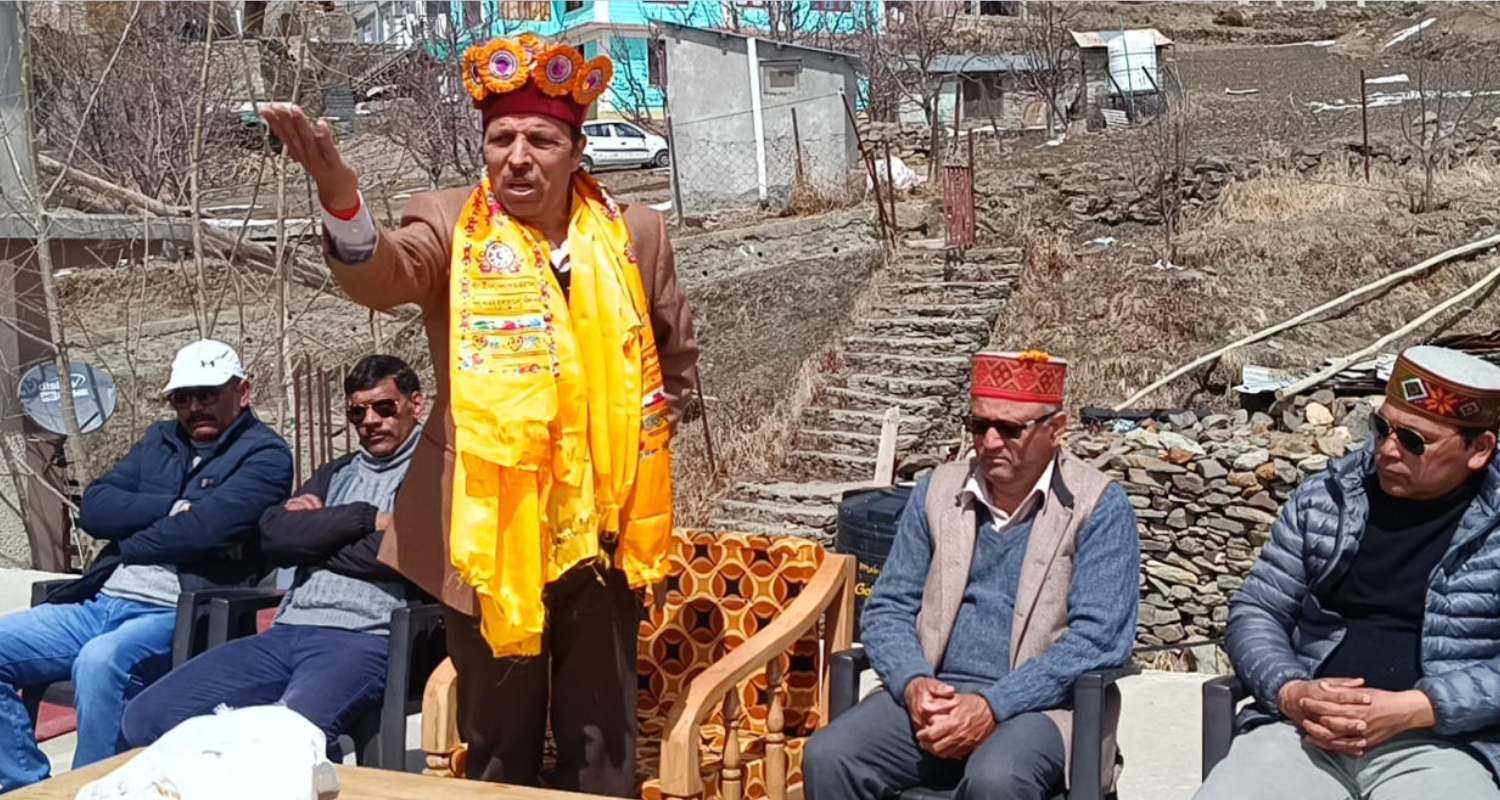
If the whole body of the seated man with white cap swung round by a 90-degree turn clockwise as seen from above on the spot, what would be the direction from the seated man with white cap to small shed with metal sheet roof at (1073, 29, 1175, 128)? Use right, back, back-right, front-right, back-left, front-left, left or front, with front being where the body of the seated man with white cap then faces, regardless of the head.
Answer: right

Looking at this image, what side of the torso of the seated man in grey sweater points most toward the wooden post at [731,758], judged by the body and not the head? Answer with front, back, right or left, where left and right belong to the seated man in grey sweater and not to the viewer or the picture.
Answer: left

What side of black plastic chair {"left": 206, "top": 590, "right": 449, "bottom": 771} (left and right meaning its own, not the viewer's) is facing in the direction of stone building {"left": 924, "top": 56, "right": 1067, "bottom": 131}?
back

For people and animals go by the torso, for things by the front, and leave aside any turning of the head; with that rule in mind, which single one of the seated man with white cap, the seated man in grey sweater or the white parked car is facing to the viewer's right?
the white parked car

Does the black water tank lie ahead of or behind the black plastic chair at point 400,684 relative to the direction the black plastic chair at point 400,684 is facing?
behind

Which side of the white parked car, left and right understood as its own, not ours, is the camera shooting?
right

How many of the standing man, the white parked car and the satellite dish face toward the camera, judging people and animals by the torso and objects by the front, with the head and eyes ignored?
2

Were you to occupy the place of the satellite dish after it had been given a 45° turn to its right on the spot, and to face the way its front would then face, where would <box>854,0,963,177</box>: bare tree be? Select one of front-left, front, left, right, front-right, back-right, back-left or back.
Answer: back

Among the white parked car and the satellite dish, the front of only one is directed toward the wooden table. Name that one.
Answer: the satellite dish

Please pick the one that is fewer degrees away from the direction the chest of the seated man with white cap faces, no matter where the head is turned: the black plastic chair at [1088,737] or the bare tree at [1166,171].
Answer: the black plastic chair

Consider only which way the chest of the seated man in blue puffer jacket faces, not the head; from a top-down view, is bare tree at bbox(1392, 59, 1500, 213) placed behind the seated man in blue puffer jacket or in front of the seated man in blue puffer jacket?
behind

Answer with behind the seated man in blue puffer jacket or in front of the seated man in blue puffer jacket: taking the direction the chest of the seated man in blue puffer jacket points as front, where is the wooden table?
in front
